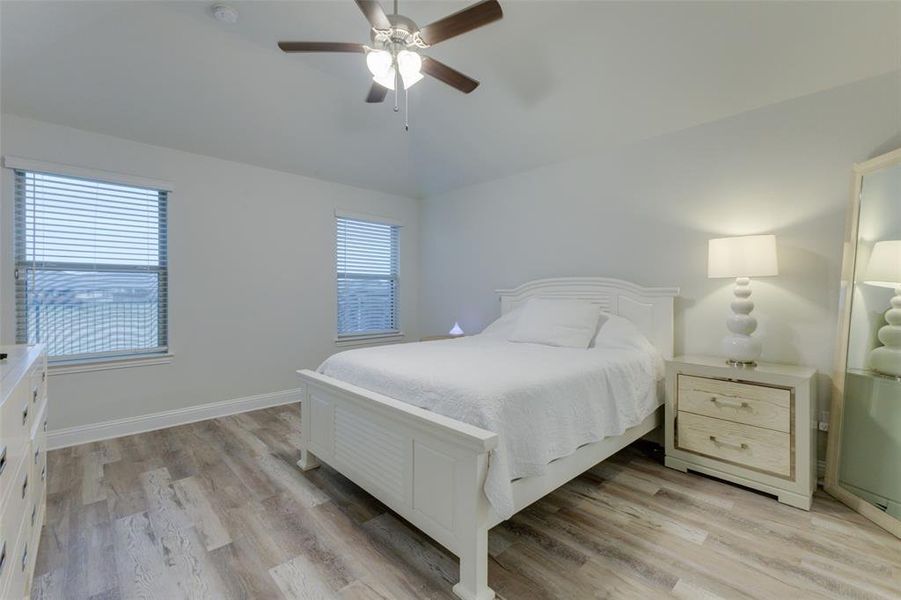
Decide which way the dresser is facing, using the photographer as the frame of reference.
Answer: facing to the right of the viewer

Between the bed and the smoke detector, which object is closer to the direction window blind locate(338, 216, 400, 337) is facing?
the bed

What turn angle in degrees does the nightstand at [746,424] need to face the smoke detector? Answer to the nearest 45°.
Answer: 0° — it already faces it

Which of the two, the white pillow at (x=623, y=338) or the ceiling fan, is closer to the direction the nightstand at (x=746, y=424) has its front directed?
the ceiling fan

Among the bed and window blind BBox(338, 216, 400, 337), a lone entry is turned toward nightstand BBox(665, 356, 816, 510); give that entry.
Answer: the window blind

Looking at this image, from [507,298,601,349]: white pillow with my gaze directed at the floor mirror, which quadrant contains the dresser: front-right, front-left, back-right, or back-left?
back-right

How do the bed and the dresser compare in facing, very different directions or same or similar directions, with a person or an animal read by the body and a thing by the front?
very different directions

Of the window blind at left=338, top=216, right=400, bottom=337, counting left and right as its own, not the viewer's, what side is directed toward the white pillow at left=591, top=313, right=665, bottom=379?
front

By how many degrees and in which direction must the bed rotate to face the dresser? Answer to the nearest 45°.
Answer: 0° — it already faces it

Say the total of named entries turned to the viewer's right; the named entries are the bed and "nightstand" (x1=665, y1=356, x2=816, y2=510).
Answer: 0

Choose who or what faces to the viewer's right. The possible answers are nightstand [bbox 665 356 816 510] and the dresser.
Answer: the dresser

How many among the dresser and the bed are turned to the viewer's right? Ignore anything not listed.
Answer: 1

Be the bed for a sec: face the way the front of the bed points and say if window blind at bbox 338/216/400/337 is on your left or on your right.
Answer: on your right

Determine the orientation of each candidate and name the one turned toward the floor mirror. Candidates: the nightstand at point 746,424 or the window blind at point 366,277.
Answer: the window blind

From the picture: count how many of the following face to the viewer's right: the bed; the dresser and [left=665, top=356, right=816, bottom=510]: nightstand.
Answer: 1

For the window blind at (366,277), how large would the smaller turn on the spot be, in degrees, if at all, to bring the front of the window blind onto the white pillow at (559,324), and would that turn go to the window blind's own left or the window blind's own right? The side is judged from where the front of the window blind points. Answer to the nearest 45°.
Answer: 0° — it already faces it

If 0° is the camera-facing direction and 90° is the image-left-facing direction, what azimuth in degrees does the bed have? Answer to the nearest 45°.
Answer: approximately 45°
